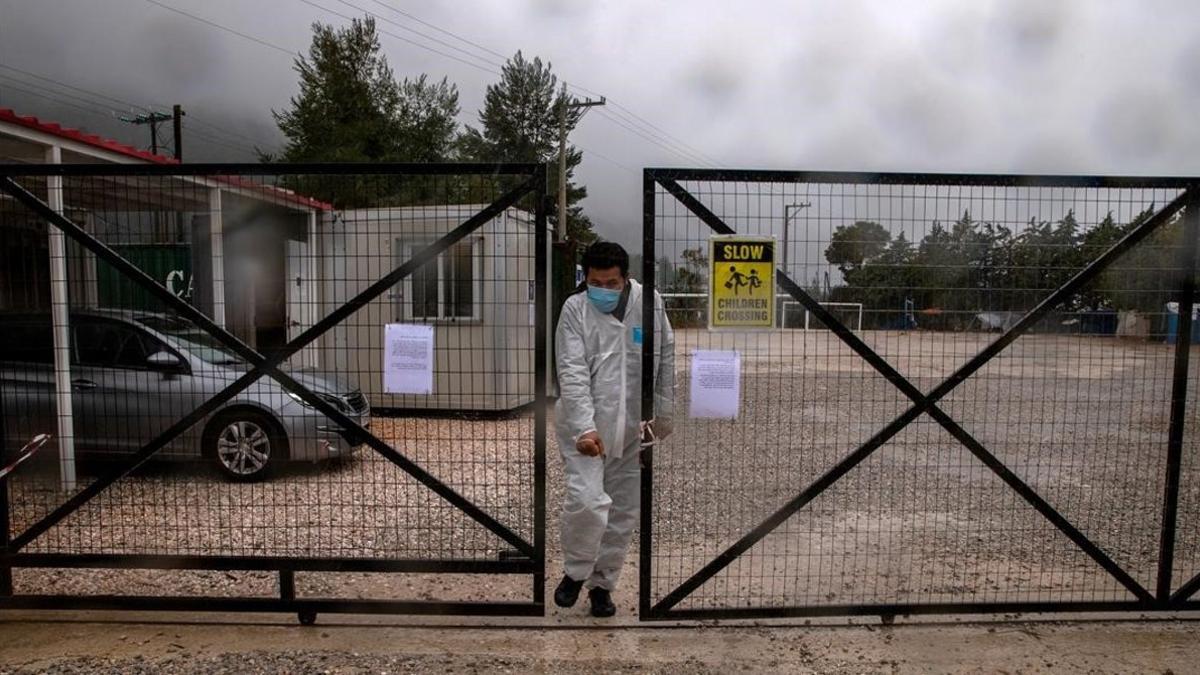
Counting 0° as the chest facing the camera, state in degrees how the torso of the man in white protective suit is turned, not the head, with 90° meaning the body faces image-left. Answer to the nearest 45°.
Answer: approximately 0°

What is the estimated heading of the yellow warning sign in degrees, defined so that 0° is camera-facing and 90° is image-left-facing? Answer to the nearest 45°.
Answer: approximately 0°

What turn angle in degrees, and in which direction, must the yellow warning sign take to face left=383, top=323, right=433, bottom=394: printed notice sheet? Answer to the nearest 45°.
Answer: approximately 90° to its right

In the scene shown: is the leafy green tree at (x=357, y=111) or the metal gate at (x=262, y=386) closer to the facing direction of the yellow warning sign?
the metal gate

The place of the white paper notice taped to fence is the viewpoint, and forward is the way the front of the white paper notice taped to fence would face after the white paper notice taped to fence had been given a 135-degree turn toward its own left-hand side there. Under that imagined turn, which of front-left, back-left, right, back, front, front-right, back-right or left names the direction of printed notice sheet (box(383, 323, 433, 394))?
back-left

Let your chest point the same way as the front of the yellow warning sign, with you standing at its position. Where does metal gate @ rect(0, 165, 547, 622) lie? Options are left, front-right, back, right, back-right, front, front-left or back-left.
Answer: right

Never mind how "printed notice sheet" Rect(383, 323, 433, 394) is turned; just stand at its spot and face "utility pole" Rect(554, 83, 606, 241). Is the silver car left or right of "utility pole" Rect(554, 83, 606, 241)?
left

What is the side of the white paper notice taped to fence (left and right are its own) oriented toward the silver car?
right

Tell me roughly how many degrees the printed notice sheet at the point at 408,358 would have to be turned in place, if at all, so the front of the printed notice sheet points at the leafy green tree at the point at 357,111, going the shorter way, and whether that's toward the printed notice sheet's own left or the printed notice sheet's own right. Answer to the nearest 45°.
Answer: approximately 180°

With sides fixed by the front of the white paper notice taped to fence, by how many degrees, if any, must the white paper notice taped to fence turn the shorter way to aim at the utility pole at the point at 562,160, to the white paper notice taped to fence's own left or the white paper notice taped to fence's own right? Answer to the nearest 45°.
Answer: approximately 180°
